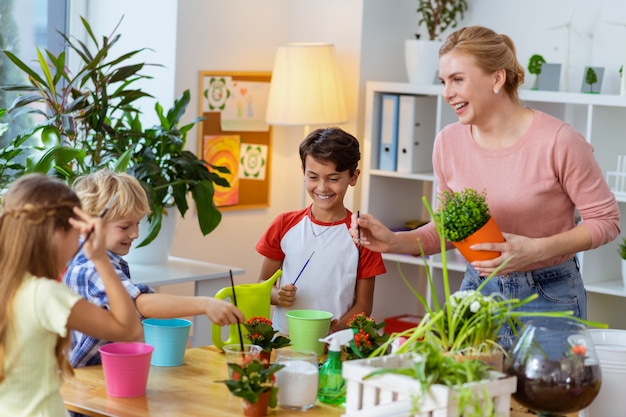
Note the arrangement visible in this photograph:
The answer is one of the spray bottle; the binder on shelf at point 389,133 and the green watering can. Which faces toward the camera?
the binder on shelf

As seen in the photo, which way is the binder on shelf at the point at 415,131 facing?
toward the camera

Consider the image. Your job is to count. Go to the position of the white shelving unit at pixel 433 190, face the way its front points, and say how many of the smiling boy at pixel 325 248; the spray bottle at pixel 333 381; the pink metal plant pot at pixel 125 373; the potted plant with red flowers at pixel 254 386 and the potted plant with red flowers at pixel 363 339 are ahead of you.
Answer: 5

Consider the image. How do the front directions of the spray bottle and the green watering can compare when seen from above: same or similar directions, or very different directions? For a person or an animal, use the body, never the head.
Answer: same or similar directions

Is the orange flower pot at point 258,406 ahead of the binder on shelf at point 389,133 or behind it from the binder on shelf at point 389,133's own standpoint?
ahead

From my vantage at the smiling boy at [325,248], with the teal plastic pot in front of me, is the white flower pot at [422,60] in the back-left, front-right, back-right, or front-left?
back-right

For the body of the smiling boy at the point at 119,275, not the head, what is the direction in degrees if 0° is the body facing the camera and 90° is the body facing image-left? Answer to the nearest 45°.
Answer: approximately 315°

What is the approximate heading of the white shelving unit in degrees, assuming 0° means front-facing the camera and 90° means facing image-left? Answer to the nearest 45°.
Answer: approximately 0°

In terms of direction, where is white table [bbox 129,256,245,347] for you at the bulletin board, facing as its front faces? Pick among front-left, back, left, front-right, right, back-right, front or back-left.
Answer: front

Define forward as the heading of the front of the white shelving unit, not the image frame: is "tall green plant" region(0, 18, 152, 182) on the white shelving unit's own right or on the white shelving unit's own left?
on the white shelving unit's own right

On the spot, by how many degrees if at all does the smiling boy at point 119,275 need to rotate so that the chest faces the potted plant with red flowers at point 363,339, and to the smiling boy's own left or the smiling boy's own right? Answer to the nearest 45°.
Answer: approximately 45° to the smiling boy's own left

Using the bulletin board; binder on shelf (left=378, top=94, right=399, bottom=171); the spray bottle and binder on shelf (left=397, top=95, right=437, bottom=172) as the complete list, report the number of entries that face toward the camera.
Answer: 3
